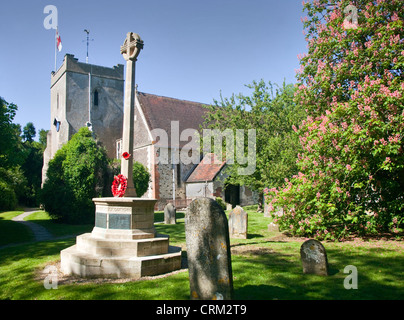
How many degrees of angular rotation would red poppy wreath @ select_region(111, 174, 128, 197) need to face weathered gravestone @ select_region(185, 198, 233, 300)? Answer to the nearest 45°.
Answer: approximately 45° to its left

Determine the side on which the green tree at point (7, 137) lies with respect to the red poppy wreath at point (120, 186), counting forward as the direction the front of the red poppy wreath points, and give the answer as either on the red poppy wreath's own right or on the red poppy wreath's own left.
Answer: on the red poppy wreath's own right

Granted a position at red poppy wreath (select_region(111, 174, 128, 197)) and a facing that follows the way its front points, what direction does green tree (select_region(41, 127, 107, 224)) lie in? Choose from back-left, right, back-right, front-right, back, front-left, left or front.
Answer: back-right

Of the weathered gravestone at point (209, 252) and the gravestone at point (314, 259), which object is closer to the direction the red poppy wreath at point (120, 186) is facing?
the weathered gravestone

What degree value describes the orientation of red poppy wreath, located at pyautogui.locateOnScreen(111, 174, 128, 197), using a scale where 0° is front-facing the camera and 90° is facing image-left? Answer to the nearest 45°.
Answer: approximately 45°

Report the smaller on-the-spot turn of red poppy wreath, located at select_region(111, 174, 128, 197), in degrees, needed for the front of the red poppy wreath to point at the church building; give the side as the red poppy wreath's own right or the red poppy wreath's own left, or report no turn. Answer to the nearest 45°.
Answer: approximately 135° to the red poppy wreath's own right

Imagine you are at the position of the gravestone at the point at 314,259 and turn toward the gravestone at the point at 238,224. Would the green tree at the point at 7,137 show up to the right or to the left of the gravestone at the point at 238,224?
left

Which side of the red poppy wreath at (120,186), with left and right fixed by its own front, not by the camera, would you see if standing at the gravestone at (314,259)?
left
